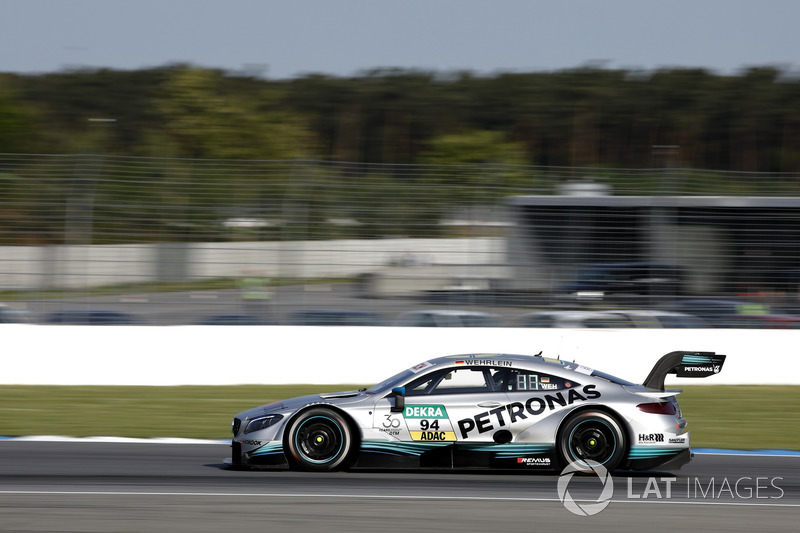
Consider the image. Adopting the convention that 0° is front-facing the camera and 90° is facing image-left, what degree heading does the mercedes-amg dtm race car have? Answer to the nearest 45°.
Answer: approximately 90°
